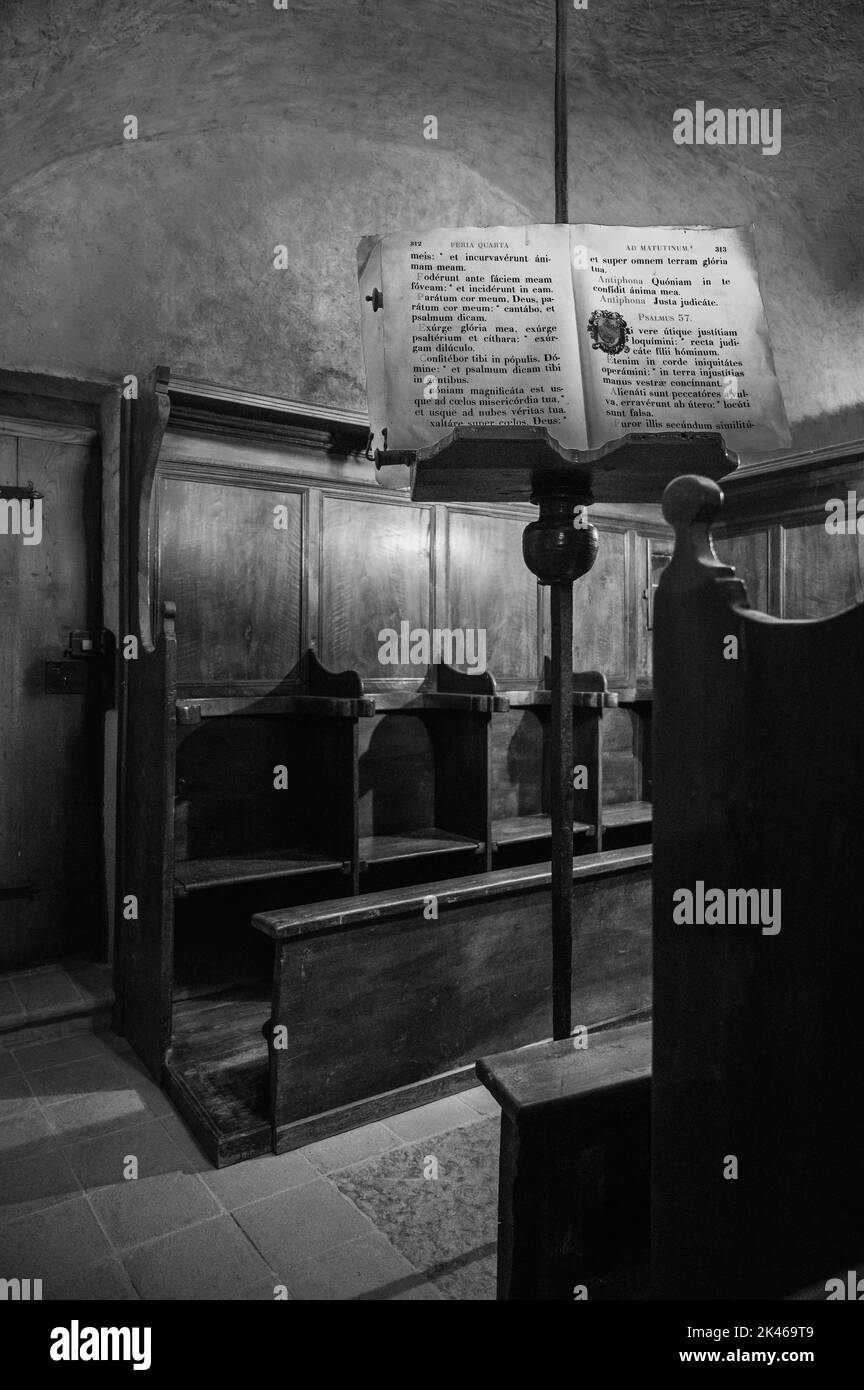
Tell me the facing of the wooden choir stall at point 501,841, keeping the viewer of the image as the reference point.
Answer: facing the viewer and to the right of the viewer

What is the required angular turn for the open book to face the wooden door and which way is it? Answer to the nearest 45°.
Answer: approximately 135° to its right

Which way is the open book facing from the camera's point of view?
toward the camera
